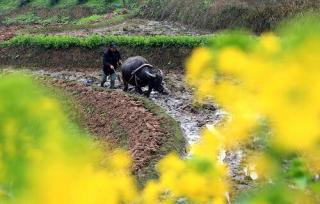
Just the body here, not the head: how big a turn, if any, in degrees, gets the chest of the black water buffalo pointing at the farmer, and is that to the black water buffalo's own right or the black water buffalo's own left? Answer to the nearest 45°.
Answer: approximately 180°

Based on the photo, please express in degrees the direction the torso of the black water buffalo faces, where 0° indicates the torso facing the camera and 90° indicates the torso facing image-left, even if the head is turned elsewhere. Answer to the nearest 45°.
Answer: approximately 315°

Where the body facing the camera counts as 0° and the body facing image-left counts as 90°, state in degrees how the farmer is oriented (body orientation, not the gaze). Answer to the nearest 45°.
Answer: approximately 315°

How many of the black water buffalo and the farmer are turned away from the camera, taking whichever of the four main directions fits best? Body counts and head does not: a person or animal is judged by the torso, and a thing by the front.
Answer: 0

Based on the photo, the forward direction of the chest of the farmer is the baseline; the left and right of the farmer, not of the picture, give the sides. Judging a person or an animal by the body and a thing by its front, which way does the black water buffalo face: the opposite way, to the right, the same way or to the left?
the same way

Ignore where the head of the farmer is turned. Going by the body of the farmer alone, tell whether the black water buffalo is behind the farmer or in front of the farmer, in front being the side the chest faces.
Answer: in front
